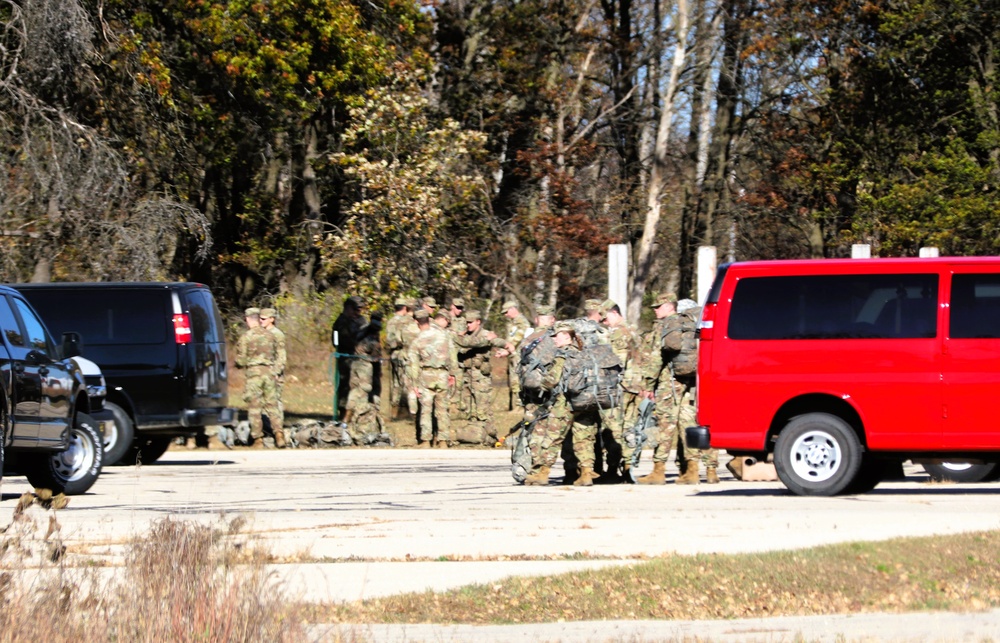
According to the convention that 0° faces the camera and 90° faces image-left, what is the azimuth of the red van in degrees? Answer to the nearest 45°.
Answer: approximately 270°

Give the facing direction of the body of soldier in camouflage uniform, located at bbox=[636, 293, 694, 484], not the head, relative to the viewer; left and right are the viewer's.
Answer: facing to the left of the viewer

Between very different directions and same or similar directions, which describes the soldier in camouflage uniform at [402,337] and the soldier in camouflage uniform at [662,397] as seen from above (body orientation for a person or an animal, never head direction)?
very different directions

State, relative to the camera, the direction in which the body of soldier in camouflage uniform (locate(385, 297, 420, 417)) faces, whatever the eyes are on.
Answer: to the viewer's right
